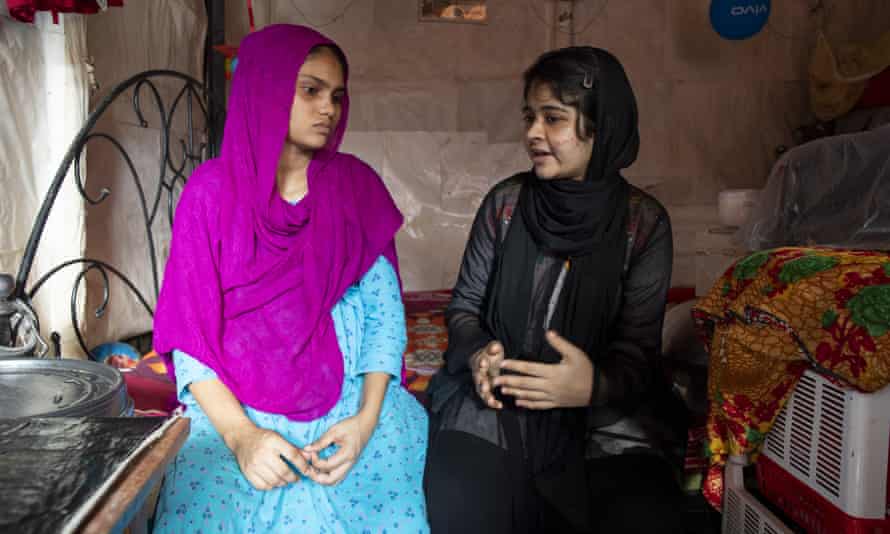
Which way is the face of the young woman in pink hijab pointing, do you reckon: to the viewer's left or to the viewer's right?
to the viewer's right

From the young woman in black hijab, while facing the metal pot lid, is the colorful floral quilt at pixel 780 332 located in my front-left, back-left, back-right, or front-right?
back-left

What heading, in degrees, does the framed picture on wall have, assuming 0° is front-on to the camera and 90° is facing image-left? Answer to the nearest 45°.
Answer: approximately 0°

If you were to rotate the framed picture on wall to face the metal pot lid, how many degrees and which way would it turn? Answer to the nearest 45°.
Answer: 0° — it already faces it

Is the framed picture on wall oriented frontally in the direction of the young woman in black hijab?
yes

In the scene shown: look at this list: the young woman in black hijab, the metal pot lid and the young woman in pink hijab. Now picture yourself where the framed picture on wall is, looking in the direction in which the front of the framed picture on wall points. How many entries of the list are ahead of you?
3

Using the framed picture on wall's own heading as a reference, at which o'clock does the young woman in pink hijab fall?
The young woman in pink hijab is roughly at 12 o'clock from the framed picture on wall.

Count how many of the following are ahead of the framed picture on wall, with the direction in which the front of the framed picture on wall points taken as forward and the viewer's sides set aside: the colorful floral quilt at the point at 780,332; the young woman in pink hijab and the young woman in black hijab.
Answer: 3
